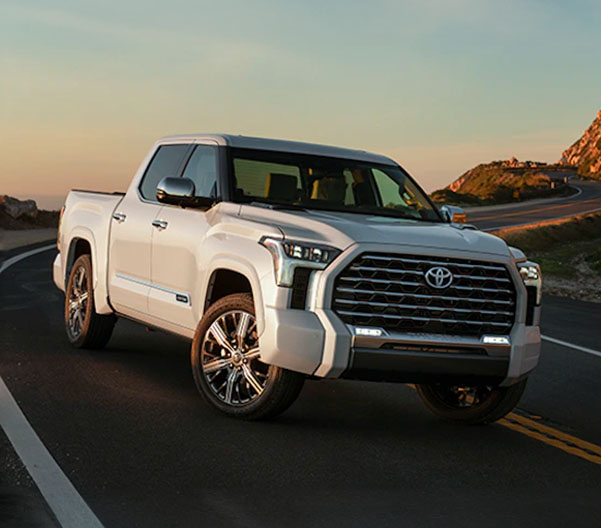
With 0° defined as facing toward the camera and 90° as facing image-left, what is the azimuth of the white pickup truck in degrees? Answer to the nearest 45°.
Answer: approximately 315°

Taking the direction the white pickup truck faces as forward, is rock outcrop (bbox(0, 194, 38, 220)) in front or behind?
behind

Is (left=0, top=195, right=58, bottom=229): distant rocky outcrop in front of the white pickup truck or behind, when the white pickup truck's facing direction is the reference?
behind
